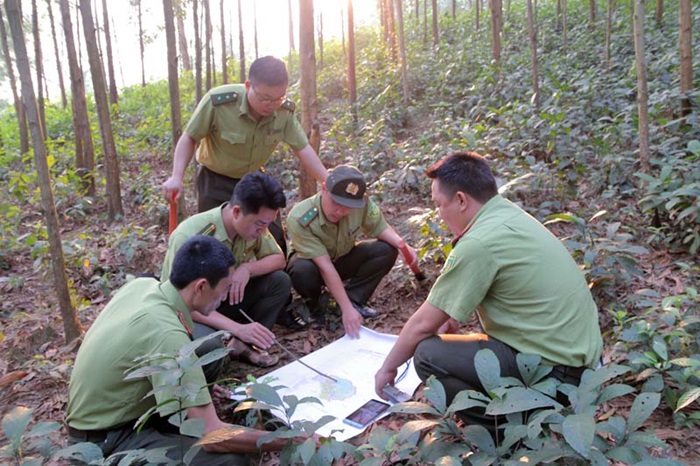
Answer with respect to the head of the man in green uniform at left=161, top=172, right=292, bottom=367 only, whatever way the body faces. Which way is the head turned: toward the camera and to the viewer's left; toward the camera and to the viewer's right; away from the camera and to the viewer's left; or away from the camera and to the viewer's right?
toward the camera and to the viewer's right

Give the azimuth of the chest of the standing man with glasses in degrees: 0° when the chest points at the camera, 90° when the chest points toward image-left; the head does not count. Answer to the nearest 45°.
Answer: approximately 315°

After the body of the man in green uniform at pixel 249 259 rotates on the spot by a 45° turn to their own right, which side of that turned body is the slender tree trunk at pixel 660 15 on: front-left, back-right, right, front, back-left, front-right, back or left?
back-left

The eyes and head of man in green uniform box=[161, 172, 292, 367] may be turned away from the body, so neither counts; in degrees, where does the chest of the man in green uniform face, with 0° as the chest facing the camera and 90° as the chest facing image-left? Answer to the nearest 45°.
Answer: approximately 315°

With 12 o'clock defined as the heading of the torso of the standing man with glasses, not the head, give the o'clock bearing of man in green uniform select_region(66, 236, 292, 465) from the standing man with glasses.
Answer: The man in green uniform is roughly at 2 o'clock from the standing man with glasses.

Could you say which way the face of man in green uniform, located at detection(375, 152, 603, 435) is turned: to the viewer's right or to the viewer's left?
to the viewer's left
